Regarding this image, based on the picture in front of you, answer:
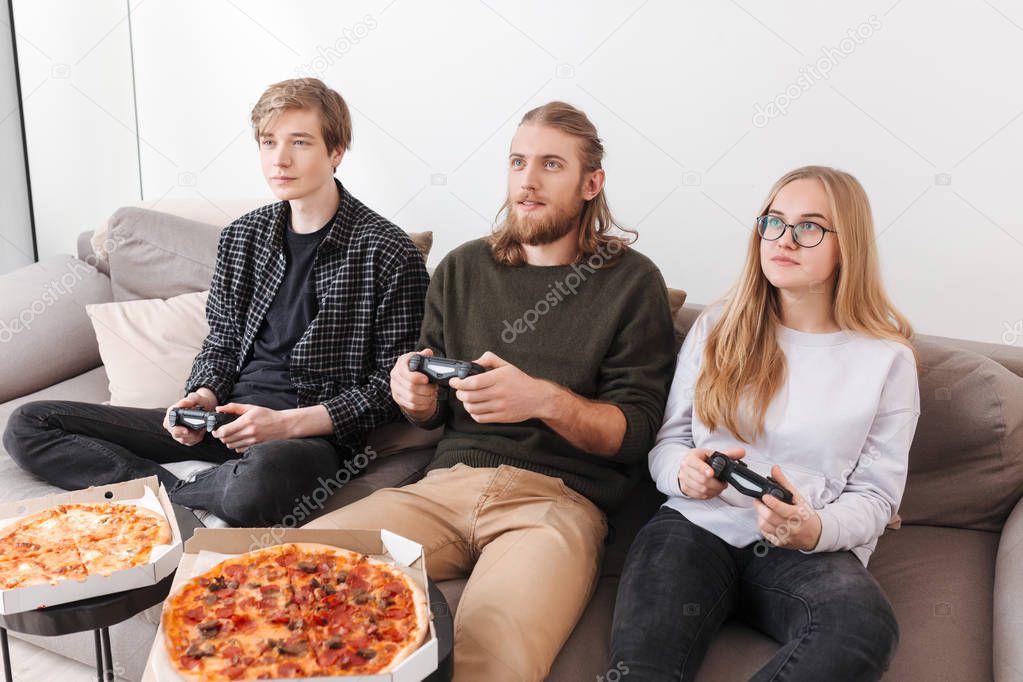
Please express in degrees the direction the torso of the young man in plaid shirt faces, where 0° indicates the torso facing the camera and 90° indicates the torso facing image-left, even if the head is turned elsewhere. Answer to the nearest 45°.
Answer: approximately 45°

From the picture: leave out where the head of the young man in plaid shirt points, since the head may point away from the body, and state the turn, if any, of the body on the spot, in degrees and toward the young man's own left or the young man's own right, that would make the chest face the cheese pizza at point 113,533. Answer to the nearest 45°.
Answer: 0° — they already face it

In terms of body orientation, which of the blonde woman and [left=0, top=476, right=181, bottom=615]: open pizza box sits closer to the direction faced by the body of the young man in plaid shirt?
the open pizza box

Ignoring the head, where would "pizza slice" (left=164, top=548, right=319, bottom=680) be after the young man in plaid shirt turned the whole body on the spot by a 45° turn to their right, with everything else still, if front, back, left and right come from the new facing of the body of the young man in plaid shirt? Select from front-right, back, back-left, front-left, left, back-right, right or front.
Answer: left

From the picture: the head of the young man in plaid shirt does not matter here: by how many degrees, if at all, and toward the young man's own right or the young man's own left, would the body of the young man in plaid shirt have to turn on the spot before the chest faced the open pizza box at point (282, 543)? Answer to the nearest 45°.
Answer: approximately 45° to the young man's own left

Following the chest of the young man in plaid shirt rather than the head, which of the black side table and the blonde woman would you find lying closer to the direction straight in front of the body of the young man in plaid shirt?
the black side table

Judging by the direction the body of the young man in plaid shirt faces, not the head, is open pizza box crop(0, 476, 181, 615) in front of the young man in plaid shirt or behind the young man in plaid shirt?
in front

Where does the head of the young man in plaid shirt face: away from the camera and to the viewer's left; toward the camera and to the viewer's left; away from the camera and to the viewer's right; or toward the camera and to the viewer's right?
toward the camera and to the viewer's left

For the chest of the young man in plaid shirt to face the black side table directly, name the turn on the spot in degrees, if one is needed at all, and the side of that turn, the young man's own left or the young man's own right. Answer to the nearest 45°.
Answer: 0° — they already face it
